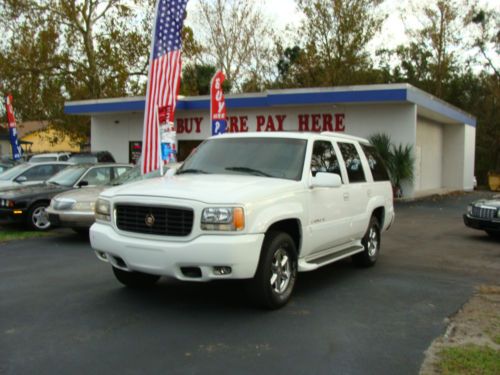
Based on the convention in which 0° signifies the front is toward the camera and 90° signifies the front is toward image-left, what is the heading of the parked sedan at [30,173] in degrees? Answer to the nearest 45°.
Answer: approximately 45°

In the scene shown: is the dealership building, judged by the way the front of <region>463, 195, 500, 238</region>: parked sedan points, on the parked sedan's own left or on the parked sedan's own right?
on the parked sedan's own right

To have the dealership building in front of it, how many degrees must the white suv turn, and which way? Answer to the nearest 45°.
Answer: approximately 135° to its right

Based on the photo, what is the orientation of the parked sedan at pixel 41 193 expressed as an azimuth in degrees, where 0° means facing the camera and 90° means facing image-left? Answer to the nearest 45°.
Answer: approximately 45°

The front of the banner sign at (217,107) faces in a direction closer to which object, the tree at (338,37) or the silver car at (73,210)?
the silver car

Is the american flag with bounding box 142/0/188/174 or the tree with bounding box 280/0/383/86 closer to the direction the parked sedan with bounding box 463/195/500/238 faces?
the american flag

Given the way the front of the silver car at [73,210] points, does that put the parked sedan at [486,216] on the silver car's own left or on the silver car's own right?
on the silver car's own left

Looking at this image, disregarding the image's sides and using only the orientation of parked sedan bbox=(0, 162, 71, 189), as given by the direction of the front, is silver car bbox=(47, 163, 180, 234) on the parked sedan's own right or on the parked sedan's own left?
on the parked sedan's own left
